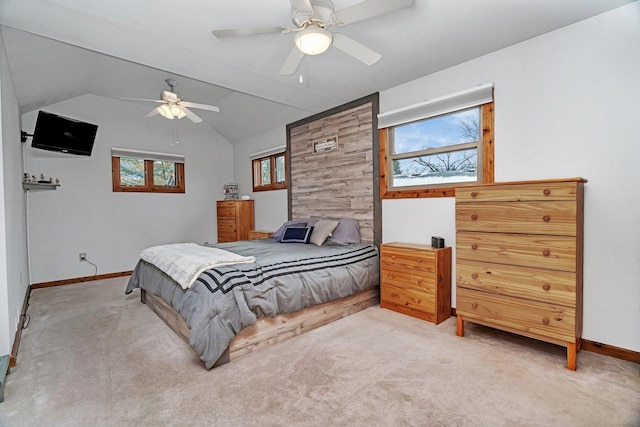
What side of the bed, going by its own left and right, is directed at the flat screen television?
right

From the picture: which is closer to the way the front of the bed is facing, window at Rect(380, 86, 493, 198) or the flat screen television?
the flat screen television

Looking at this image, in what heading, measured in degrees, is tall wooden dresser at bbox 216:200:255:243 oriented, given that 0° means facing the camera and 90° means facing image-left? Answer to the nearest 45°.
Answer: approximately 45°

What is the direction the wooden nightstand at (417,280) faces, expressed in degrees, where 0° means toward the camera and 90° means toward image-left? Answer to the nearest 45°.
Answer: approximately 45°

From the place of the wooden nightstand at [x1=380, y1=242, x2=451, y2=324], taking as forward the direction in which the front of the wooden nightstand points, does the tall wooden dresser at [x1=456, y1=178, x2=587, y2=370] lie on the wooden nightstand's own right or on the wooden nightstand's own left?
on the wooden nightstand's own left

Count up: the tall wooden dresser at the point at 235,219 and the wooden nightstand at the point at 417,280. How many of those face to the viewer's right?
0

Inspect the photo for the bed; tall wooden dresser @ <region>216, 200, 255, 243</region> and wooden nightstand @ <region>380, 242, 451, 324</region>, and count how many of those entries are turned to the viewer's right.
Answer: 0

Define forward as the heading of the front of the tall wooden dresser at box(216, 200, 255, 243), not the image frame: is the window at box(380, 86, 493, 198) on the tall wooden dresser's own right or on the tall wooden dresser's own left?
on the tall wooden dresser's own left

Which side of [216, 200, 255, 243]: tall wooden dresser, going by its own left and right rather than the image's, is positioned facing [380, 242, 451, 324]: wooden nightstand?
left

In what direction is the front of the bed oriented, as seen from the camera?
facing the viewer and to the left of the viewer

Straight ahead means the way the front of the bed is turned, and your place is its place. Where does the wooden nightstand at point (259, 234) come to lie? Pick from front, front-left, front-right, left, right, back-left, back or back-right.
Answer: back-right

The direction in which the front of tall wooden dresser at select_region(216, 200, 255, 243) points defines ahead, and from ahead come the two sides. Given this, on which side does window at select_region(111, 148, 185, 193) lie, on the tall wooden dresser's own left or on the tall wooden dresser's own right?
on the tall wooden dresser's own right
